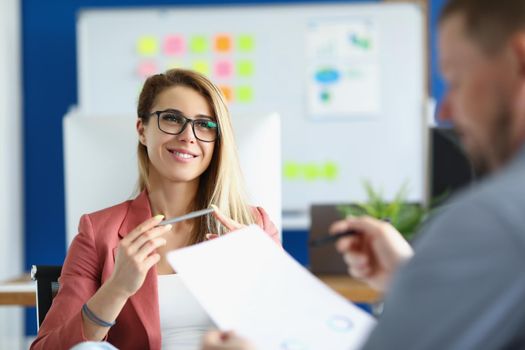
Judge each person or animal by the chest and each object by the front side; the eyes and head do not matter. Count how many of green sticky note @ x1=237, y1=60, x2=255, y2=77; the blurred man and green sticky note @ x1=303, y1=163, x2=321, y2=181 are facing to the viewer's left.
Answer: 1

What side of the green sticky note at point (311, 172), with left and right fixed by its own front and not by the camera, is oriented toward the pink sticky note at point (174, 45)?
right

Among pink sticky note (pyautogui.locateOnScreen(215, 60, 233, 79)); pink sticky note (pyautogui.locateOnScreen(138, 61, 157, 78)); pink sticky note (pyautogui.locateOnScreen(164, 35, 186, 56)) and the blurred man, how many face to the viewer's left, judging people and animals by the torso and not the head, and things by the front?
1

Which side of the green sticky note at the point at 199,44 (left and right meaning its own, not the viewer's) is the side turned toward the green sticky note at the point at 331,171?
left

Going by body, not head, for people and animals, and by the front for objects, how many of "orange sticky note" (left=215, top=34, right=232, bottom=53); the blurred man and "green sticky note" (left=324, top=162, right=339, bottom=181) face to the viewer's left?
1

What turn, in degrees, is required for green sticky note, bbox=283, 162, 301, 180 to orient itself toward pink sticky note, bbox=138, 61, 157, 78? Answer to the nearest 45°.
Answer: approximately 90° to its right

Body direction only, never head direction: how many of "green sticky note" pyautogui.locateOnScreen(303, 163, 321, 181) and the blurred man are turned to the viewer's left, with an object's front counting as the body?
1

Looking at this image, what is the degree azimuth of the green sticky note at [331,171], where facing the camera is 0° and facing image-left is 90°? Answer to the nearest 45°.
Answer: approximately 0°

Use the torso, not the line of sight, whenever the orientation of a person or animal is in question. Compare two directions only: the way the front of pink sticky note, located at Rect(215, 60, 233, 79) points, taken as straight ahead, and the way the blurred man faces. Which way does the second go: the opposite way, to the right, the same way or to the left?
to the right
